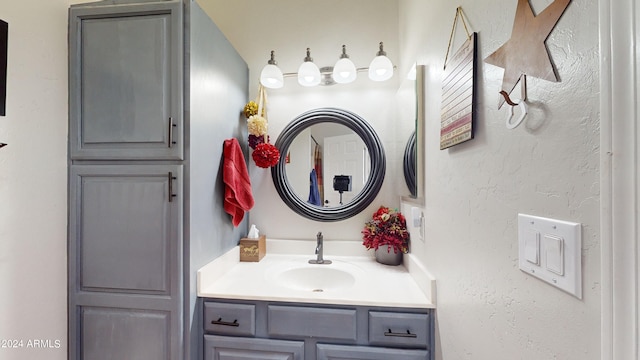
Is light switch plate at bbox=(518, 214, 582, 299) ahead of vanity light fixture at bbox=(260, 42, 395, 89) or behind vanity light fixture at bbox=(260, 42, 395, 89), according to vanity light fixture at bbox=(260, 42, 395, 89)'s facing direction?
ahead

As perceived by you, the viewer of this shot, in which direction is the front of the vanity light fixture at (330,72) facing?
facing the viewer

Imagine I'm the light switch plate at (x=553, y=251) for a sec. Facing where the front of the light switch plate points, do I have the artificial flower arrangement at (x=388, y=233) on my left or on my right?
on my right

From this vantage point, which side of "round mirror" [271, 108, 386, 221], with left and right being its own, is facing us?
front

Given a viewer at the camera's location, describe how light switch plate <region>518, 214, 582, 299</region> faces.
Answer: facing the viewer and to the left of the viewer

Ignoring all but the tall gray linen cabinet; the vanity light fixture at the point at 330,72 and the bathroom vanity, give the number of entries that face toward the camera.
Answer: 3

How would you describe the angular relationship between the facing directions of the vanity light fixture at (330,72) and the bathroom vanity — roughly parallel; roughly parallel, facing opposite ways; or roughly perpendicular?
roughly parallel

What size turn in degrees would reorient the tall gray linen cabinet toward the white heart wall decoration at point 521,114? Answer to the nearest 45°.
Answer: approximately 45° to its left

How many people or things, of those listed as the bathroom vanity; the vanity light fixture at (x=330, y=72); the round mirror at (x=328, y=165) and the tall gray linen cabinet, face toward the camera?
4

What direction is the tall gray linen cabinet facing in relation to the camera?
toward the camera
